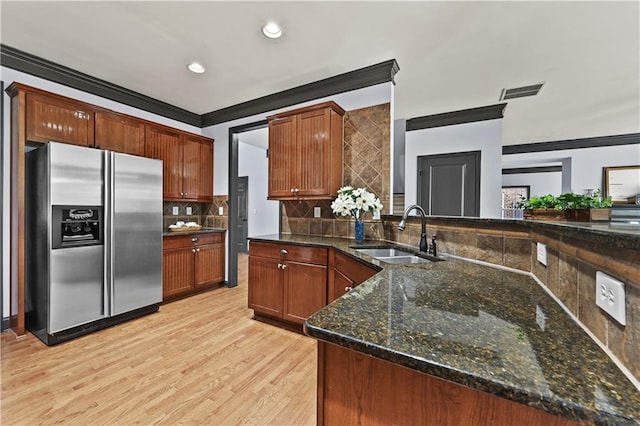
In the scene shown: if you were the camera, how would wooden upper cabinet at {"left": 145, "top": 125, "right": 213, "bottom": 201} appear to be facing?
facing the viewer and to the right of the viewer

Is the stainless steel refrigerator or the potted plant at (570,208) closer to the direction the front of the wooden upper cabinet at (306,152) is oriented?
the stainless steel refrigerator

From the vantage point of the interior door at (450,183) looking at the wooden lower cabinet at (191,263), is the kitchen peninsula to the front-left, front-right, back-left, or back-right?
front-left

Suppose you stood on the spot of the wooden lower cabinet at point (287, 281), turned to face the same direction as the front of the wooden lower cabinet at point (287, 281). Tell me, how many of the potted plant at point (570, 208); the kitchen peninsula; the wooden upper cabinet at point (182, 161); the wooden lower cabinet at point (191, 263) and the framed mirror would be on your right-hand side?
2

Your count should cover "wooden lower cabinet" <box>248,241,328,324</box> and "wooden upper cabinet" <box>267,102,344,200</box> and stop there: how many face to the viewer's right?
0

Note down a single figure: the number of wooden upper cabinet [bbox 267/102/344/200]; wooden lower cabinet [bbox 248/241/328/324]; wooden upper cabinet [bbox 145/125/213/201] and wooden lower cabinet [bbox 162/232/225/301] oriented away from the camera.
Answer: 0

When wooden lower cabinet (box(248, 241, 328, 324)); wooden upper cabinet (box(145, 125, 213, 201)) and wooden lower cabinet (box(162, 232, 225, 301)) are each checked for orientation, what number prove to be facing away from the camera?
0

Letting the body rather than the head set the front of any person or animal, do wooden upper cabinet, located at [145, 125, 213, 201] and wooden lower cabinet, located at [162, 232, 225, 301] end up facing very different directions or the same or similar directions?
same or similar directions

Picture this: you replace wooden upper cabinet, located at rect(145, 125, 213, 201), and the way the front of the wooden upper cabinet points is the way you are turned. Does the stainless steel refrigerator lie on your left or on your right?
on your right

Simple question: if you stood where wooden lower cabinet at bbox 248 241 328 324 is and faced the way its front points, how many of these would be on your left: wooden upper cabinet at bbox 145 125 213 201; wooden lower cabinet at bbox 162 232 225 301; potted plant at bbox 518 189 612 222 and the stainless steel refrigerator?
1

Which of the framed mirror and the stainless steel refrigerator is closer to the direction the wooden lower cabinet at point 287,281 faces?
the stainless steel refrigerator

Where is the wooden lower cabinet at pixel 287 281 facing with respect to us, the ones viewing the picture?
facing the viewer and to the left of the viewer

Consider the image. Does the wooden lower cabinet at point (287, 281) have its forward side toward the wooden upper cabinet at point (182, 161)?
no

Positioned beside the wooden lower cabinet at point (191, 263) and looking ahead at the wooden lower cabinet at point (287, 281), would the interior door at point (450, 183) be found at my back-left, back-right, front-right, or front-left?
front-left

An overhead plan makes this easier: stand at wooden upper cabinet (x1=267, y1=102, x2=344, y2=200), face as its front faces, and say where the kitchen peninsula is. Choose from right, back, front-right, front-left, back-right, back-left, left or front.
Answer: front-left

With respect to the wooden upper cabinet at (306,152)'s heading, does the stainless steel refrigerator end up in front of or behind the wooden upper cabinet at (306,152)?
in front

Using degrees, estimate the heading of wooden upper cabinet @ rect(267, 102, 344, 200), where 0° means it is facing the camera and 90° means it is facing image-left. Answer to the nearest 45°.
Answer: approximately 45°

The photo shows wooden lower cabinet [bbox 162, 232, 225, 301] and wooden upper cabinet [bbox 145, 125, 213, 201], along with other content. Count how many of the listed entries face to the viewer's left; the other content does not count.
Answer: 0

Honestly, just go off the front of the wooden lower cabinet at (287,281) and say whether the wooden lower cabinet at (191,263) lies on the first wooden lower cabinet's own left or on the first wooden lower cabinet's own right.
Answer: on the first wooden lower cabinet's own right
